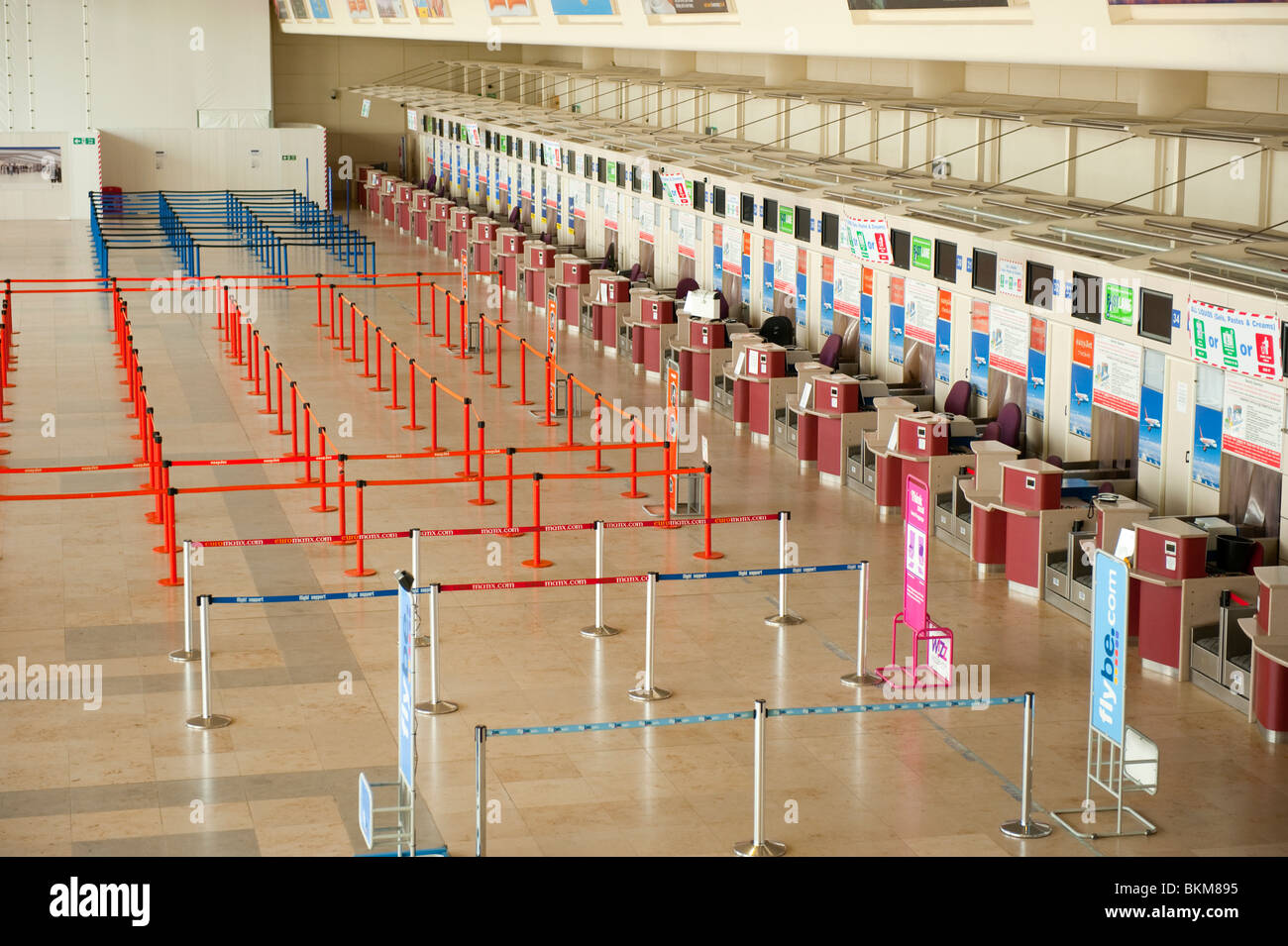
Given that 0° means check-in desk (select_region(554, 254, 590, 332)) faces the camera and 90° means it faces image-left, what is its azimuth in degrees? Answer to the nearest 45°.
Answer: approximately 45°

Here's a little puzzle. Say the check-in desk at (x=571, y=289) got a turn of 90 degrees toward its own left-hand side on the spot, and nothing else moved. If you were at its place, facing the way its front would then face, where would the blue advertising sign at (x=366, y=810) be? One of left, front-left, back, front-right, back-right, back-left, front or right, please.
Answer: front-right

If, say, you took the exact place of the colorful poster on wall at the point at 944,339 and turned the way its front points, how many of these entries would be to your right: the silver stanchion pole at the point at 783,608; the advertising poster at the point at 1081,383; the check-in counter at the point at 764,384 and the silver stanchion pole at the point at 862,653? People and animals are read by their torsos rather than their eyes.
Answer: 1

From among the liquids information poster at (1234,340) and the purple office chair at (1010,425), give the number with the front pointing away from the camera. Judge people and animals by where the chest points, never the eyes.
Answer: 0

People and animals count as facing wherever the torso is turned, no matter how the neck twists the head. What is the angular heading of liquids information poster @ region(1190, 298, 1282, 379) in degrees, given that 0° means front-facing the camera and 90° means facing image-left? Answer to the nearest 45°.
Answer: approximately 45°

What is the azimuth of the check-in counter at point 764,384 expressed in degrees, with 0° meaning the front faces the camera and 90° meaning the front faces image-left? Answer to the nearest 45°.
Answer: approximately 45°

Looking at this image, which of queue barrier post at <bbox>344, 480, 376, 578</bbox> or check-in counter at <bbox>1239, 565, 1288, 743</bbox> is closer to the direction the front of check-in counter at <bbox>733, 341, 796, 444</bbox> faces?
the queue barrier post

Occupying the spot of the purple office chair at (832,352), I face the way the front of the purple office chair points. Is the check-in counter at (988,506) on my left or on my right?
on my left

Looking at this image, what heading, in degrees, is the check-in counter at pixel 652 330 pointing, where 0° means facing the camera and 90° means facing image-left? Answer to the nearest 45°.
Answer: approximately 45°

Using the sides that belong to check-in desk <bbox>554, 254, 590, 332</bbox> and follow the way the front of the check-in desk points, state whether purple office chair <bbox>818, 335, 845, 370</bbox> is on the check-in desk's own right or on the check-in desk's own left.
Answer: on the check-in desk's own left

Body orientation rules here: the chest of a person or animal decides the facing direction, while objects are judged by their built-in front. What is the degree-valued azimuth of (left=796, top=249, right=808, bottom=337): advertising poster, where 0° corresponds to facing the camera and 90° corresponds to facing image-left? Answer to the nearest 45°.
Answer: approximately 45°
